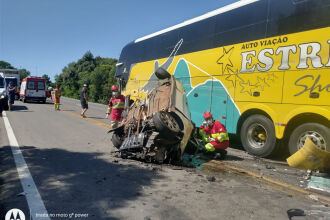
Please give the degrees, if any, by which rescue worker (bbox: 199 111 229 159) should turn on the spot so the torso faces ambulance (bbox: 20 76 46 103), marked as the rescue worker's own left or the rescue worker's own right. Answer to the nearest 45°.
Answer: approximately 90° to the rescue worker's own right

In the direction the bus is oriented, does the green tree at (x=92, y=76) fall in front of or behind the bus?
in front

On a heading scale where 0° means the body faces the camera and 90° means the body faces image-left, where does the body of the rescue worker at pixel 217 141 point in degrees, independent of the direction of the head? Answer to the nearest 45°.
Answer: approximately 45°

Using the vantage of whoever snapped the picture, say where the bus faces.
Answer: facing away from the viewer and to the left of the viewer

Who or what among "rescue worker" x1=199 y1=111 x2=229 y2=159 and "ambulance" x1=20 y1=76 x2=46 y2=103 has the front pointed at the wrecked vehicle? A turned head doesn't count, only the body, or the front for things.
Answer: the rescue worker
